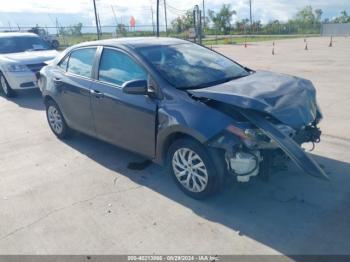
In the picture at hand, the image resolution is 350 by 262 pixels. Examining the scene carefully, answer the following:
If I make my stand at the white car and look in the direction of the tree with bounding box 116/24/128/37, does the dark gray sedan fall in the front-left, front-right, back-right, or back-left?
back-right

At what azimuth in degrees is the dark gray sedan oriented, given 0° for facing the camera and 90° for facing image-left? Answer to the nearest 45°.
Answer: approximately 315°

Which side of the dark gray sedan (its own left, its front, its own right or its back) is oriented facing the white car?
back

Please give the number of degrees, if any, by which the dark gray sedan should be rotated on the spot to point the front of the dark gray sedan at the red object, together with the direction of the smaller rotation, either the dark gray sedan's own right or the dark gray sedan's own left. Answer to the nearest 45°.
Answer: approximately 135° to the dark gray sedan's own left

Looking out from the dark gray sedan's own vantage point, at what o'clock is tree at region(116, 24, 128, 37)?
The tree is roughly at 7 o'clock from the dark gray sedan.

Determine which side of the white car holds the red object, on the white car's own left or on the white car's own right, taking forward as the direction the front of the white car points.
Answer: on the white car's own left

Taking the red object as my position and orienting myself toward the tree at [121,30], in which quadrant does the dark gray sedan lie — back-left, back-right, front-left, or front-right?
back-left

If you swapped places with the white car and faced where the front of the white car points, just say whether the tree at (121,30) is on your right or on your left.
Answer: on your left
